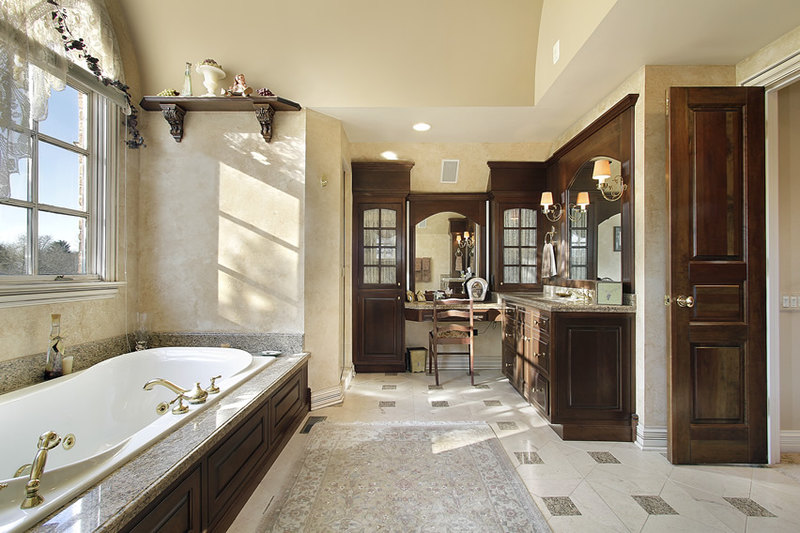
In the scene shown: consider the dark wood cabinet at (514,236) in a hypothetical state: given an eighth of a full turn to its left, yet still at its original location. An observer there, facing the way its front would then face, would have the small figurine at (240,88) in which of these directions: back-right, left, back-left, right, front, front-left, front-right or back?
right

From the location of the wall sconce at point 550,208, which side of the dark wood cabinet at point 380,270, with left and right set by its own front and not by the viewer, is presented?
left

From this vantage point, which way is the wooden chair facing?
away from the camera

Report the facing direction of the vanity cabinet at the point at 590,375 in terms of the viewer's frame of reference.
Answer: facing to the left of the viewer

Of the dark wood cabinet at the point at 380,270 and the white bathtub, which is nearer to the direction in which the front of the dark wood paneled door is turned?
the white bathtub

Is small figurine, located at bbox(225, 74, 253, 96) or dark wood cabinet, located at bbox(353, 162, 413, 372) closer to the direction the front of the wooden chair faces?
the dark wood cabinet

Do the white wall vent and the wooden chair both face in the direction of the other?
yes

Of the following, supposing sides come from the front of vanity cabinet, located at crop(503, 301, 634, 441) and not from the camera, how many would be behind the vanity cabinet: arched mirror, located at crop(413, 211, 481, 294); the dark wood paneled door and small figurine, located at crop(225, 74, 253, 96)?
1

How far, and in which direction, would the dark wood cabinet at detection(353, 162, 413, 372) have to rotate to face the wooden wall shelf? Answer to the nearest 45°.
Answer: approximately 45° to its right

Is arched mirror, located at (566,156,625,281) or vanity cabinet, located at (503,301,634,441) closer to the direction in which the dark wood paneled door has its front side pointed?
the vanity cabinet

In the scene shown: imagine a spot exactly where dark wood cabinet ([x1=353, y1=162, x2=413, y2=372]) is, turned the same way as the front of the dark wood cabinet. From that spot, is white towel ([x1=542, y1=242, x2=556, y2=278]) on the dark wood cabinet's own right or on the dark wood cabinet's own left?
on the dark wood cabinet's own left

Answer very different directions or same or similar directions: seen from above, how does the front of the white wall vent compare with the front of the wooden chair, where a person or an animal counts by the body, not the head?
very different directions

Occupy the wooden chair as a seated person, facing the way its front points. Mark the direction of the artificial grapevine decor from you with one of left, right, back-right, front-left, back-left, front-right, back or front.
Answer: back-left

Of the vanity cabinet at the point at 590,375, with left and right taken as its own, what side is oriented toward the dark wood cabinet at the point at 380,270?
front

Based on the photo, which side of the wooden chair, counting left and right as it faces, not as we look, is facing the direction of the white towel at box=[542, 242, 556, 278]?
right
